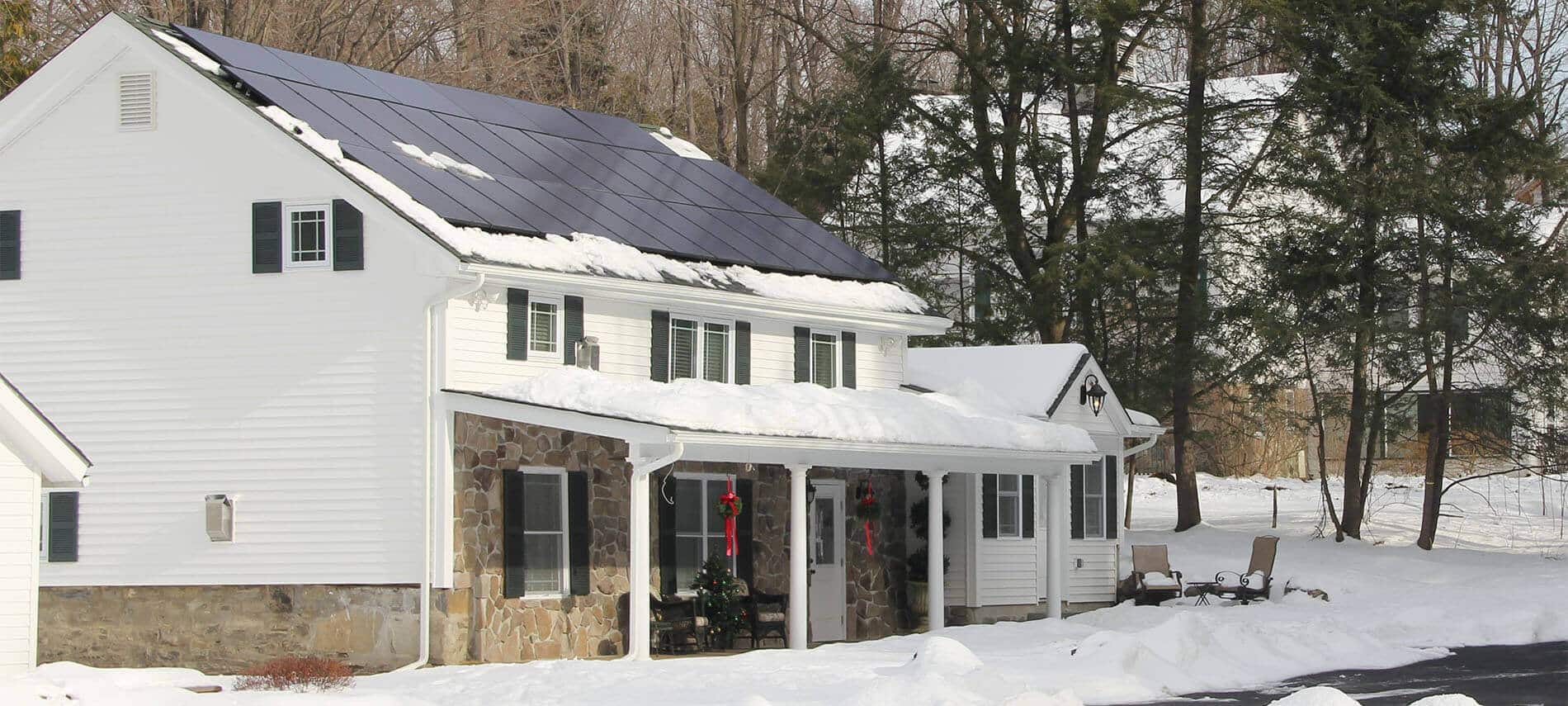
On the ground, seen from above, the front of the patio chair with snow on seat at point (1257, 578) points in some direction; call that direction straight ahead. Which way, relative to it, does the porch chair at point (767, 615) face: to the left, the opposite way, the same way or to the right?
to the left

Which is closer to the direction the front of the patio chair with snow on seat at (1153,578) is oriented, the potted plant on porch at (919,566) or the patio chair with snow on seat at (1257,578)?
the patio chair with snow on seat at (1257,578)

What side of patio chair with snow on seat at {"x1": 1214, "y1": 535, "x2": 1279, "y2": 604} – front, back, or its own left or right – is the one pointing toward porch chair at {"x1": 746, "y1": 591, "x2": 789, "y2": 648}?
front

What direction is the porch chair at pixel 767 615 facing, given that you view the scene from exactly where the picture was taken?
facing the viewer and to the right of the viewer

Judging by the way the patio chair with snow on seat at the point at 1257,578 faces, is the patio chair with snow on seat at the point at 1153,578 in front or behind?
in front

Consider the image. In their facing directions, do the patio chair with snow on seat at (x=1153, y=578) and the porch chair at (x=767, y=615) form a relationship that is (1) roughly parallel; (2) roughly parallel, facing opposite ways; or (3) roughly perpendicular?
roughly parallel

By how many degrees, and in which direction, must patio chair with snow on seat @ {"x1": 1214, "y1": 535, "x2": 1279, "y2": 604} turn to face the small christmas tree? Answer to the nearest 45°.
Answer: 0° — it already faces it

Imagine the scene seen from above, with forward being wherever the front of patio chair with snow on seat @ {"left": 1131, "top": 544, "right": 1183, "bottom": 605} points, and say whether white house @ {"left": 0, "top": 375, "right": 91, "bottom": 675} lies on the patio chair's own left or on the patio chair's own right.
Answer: on the patio chair's own right

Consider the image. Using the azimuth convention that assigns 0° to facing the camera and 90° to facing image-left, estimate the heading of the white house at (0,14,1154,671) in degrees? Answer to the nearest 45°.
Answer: approximately 315°

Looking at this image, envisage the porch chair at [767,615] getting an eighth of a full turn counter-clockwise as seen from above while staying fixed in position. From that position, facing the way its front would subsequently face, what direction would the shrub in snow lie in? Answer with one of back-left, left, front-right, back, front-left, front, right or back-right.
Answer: back-right

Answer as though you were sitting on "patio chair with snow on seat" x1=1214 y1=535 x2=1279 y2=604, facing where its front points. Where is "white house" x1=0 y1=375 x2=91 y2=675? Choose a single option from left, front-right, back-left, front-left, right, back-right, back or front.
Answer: front

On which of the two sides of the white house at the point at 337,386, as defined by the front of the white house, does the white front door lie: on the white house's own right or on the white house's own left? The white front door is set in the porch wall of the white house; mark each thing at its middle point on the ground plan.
on the white house's own left

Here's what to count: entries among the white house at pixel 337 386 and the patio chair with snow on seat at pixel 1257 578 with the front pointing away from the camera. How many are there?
0

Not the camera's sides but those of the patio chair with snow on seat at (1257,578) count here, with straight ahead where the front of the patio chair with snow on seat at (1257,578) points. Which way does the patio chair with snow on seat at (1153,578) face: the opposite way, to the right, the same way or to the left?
to the left

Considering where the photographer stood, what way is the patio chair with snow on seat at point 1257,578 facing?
facing the viewer and to the left of the viewer

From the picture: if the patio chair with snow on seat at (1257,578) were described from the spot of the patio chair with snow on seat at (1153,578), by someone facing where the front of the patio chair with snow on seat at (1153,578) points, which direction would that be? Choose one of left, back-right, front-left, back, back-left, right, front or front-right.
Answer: front-left

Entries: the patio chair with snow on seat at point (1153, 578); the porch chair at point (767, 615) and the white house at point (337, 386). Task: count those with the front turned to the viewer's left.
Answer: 0

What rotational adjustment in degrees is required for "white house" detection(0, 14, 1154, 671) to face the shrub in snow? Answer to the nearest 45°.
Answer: approximately 45° to its right
